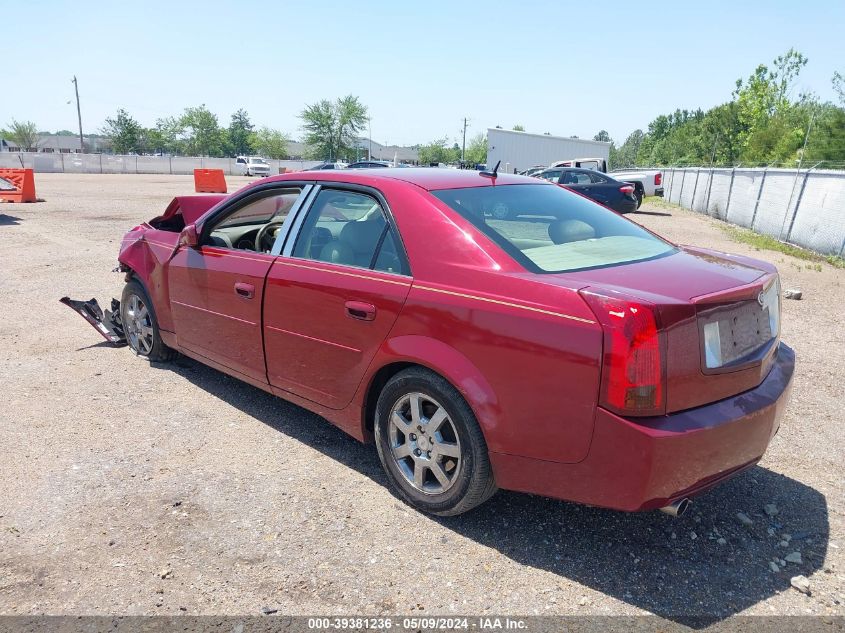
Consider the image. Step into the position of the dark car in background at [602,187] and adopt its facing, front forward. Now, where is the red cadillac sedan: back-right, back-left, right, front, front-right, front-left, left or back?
back-left

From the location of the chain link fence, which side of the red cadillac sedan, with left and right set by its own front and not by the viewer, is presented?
right

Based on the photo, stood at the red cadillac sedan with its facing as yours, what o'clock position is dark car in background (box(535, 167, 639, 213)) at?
The dark car in background is roughly at 2 o'clock from the red cadillac sedan.

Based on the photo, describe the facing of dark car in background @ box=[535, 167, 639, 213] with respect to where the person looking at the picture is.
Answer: facing away from the viewer and to the left of the viewer

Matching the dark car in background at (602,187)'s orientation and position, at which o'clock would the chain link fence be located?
The chain link fence is roughly at 6 o'clock from the dark car in background.

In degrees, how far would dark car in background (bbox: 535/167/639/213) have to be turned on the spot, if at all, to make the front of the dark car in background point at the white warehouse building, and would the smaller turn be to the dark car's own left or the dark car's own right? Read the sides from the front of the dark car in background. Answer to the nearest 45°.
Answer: approximately 45° to the dark car's own right

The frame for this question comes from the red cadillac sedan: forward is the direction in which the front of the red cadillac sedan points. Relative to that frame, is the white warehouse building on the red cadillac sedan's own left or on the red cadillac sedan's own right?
on the red cadillac sedan's own right

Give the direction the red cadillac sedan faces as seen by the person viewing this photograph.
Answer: facing away from the viewer and to the left of the viewer
